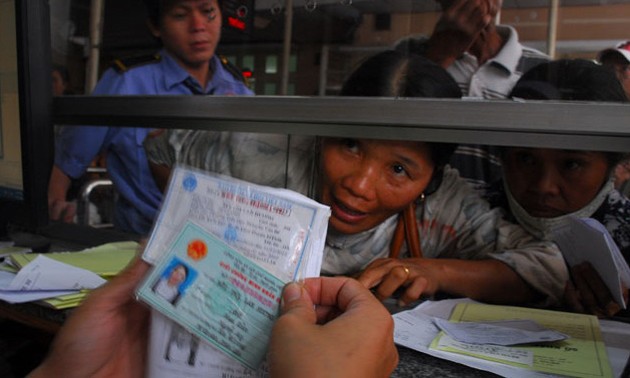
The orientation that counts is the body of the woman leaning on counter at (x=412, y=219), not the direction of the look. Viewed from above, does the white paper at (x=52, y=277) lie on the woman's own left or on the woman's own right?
on the woman's own right

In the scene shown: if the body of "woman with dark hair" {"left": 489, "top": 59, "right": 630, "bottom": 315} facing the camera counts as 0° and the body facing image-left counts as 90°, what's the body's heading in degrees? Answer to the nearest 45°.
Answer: approximately 45°

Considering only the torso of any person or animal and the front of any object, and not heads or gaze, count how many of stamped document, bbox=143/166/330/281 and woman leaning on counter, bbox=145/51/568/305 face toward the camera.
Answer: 2

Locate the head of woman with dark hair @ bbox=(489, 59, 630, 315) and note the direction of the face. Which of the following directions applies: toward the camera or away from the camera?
toward the camera

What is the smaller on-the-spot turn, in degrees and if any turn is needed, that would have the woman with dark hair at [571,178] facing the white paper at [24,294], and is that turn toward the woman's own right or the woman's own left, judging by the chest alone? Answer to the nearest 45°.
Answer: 0° — they already face it

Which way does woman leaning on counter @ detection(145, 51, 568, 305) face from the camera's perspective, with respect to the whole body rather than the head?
toward the camera

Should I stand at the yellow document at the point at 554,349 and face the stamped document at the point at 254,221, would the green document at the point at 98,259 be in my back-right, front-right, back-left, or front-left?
front-right

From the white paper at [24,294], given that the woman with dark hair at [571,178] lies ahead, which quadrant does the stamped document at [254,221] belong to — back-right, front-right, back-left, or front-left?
front-right

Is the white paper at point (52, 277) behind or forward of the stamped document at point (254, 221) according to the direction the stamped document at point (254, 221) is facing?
behind
